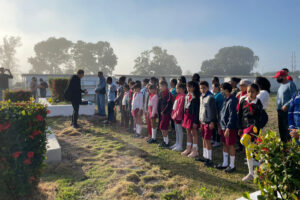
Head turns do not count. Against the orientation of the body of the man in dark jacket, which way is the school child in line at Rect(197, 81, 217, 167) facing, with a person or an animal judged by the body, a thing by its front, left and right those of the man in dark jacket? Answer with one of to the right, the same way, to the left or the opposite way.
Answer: the opposite way

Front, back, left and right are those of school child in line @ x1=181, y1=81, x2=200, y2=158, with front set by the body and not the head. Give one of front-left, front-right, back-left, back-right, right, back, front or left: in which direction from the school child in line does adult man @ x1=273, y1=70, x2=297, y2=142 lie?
back-left

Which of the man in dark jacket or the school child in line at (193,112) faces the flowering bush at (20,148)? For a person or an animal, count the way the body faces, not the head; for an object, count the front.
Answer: the school child in line

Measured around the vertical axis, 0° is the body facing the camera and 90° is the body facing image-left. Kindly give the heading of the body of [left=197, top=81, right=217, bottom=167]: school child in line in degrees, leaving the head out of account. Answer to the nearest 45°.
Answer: approximately 45°

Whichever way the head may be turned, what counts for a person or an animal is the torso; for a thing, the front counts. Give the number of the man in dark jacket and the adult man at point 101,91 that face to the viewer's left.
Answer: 1

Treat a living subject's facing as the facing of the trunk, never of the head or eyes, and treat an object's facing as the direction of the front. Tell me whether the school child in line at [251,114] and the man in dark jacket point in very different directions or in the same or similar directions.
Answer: very different directions

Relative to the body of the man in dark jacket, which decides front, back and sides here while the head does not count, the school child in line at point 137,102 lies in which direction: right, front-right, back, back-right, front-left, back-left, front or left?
front-right

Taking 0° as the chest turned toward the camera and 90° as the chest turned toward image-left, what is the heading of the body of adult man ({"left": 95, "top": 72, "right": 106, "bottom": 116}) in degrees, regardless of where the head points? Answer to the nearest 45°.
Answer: approximately 90°

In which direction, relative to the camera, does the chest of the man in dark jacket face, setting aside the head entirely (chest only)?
to the viewer's right
